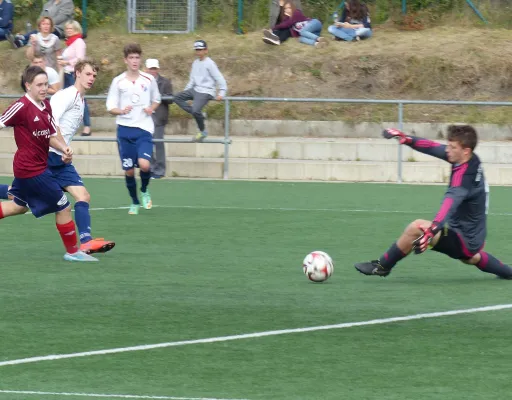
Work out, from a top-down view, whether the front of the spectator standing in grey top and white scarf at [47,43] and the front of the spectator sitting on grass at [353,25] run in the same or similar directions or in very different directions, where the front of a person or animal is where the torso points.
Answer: same or similar directions

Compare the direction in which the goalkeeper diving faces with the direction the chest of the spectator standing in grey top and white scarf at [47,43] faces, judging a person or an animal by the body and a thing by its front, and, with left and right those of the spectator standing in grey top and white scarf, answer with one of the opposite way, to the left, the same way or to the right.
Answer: to the right

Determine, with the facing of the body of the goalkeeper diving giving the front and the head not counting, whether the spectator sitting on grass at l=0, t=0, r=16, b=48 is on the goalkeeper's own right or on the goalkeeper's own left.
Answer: on the goalkeeper's own right

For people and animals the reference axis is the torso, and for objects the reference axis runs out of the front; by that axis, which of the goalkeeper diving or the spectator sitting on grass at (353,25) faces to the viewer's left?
the goalkeeper diving

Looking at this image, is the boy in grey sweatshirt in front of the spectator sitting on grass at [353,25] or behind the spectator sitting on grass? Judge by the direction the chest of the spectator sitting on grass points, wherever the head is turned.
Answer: in front

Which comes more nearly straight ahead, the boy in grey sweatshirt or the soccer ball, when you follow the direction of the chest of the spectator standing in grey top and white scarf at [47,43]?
the soccer ball

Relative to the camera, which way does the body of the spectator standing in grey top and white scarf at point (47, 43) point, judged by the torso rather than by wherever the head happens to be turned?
toward the camera

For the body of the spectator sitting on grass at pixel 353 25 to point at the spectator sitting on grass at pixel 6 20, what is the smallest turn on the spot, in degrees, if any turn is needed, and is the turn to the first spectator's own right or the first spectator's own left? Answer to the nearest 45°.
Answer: approximately 90° to the first spectator's own right

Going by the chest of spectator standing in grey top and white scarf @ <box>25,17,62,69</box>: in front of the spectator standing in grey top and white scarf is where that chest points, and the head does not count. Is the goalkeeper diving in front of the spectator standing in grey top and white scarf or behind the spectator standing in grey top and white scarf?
in front

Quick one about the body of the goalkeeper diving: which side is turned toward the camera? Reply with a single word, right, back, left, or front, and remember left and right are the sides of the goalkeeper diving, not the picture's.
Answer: left

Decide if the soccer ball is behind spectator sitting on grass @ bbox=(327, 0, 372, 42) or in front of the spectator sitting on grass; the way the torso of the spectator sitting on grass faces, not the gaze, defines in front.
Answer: in front

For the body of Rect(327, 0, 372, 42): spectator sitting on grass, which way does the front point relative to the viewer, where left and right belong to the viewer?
facing the viewer

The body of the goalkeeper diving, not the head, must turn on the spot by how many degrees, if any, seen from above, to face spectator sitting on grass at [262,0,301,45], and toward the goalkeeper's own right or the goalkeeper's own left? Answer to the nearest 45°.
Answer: approximately 90° to the goalkeeper's own right

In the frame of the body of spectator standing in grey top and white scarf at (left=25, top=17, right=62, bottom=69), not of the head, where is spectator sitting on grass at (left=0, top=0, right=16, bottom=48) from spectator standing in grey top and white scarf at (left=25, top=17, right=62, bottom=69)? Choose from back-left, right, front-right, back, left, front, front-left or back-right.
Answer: back
